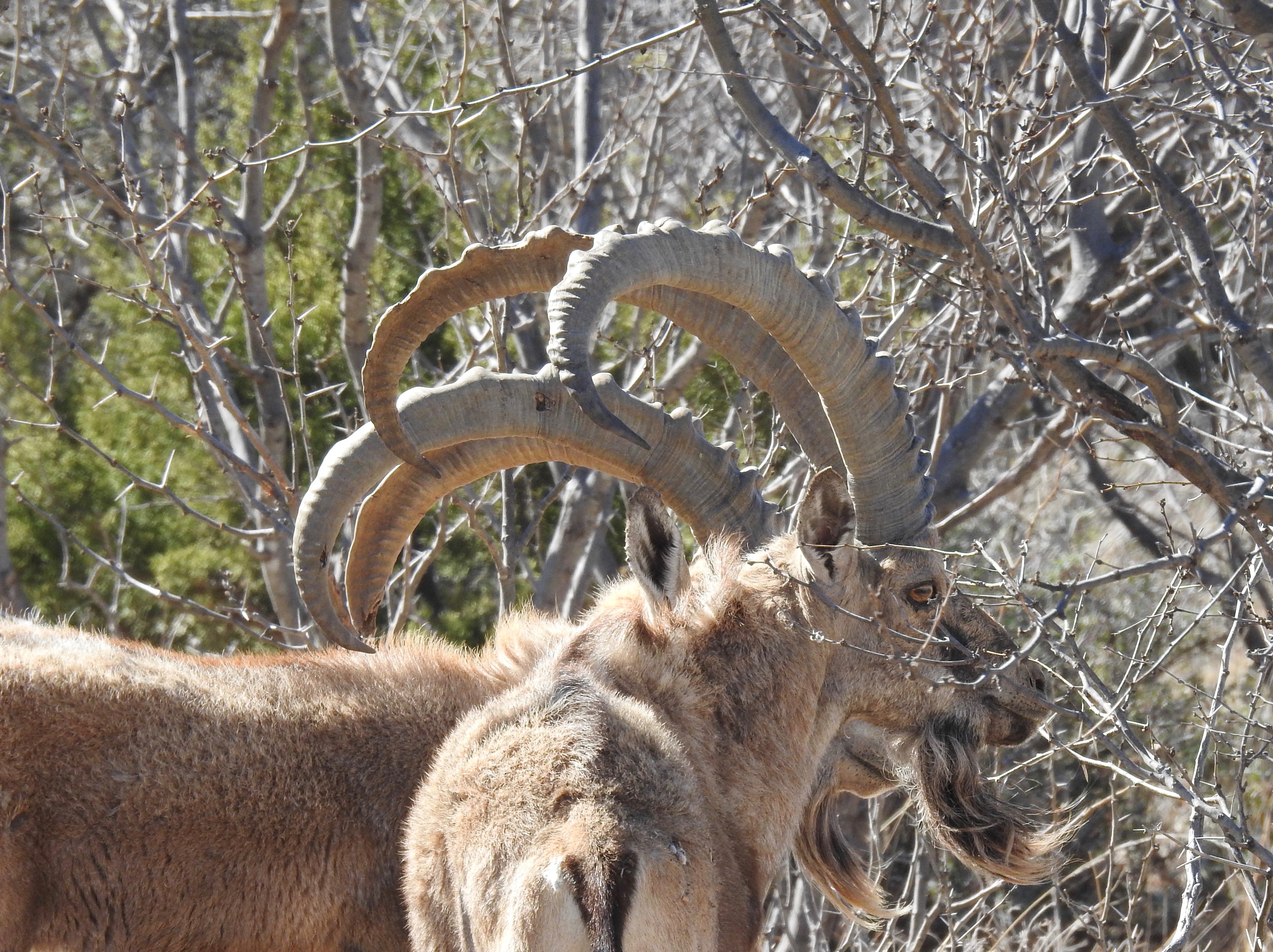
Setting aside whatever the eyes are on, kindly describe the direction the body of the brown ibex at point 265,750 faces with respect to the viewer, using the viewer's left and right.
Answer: facing to the right of the viewer

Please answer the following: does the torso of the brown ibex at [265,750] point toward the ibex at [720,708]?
yes

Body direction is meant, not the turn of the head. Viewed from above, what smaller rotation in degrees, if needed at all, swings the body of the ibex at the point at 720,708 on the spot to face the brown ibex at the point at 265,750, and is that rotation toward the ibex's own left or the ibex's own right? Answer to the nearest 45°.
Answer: approximately 135° to the ibex's own left

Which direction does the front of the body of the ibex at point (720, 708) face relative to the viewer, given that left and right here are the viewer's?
facing away from the viewer and to the right of the viewer
